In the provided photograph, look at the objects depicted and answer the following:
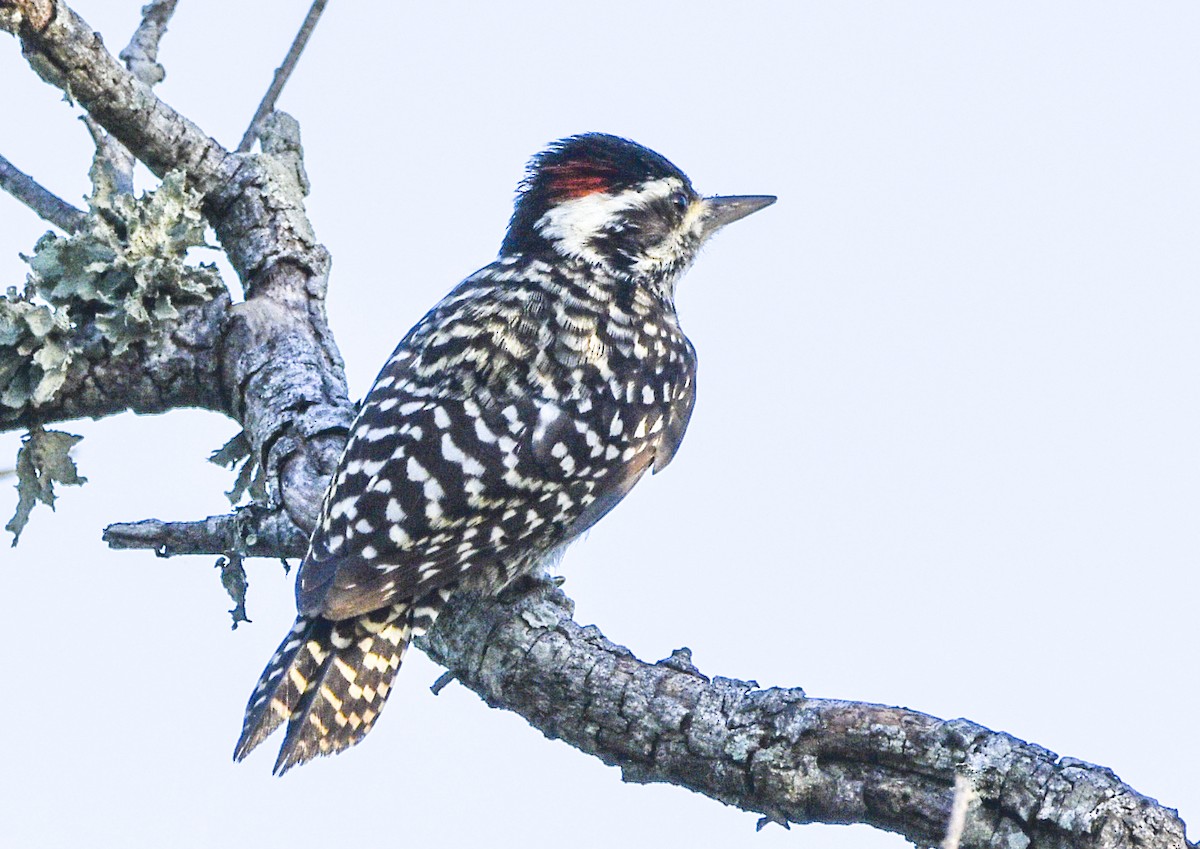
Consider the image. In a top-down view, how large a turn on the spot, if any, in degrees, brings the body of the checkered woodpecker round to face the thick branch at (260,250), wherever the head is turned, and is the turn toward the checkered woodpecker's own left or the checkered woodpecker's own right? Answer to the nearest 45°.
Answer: approximately 135° to the checkered woodpecker's own left

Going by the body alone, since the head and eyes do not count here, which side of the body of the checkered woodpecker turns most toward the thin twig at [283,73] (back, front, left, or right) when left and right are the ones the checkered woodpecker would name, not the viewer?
left

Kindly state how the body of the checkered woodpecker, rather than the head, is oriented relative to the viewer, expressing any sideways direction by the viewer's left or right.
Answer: facing away from the viewer and to the right of the viewer

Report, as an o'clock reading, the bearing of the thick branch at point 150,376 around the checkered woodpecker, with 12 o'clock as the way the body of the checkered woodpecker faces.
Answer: The thick branch is roughly at 8 o'clock from the checkered woodpecker.

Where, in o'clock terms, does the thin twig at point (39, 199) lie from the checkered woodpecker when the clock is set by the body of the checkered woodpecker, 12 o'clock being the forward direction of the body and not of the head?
The thin twig is roughly at 8 o'clock from the checkered woodpecker.

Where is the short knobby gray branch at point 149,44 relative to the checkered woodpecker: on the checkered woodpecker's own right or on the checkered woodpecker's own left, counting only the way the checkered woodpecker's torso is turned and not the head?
on the checkered woodpecker's own left
